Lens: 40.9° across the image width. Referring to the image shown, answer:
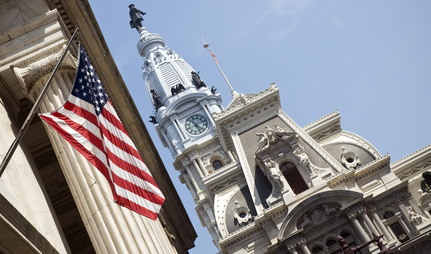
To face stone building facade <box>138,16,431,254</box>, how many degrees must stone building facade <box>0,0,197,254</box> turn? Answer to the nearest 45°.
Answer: approximately 90° to its left

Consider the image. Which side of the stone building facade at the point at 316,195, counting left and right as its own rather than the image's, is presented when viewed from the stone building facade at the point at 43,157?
front

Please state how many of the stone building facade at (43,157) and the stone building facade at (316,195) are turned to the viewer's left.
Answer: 0

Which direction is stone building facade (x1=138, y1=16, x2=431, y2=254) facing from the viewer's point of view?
toward the camera

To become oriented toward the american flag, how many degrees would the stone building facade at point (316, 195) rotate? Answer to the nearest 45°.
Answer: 0° — it already faces it
